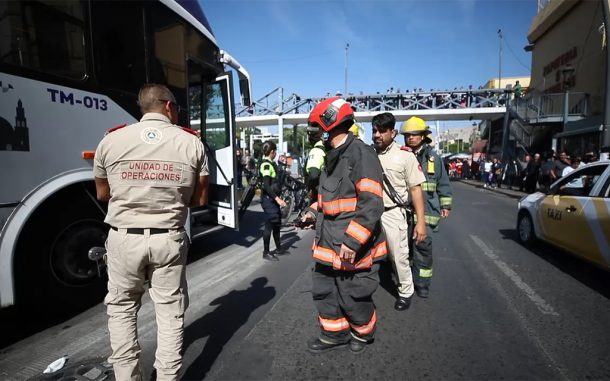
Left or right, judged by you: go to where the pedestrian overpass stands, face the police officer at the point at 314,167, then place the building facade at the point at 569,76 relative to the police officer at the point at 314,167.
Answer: left

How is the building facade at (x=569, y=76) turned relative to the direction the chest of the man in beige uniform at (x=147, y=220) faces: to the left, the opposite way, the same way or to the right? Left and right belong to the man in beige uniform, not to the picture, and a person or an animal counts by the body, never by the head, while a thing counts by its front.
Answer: to the left

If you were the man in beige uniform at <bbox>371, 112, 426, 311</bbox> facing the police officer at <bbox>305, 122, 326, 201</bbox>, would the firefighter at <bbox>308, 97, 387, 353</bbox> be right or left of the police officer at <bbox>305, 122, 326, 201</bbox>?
left

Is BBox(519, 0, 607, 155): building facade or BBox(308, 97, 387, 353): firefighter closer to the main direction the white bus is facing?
the building facade

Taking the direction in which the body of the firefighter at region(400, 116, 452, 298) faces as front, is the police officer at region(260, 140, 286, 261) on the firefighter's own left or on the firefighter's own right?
on the firefighter's own right

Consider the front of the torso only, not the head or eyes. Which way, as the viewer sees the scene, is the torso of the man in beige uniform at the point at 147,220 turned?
away from the camera

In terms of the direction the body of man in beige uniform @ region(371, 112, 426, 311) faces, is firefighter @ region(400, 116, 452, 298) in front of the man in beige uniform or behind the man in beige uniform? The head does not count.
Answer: behind

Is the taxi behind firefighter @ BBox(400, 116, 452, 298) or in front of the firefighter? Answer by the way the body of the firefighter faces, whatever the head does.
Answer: behind
